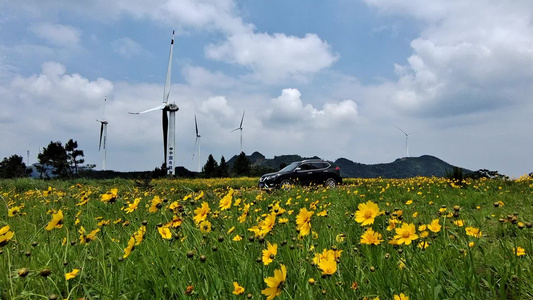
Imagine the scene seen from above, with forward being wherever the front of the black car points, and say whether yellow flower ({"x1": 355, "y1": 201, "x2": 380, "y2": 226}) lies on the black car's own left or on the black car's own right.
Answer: on the black car's own left

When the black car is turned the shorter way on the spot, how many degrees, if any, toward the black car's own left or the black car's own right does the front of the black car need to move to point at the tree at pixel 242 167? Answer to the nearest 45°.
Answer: approximately 135° to the black car's own right

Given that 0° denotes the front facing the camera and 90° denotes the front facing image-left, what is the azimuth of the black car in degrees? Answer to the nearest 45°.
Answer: approximately 45°

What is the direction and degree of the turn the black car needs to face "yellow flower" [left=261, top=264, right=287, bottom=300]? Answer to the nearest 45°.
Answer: approximately 45° to its left

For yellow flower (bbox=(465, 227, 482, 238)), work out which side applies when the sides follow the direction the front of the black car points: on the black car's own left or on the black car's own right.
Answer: on the black car's own left
